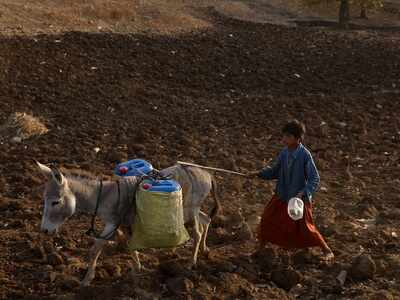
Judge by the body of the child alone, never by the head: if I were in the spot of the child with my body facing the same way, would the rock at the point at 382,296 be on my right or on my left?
on my left

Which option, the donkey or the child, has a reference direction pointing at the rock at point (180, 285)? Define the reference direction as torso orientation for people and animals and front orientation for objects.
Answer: the child

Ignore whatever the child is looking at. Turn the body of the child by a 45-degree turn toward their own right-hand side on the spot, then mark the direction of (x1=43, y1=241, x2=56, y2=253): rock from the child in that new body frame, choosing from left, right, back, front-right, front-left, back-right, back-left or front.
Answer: front

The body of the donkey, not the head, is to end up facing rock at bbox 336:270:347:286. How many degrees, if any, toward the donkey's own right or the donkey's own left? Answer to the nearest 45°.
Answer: approximately 180°

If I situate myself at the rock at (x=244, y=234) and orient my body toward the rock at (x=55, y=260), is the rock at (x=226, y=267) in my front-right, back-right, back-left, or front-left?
front-left

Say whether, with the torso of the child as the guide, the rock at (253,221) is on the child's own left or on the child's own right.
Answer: on the child's own right

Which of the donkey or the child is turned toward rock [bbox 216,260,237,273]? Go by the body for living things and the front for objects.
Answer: the child

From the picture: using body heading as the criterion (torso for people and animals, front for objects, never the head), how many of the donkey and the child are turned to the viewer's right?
0

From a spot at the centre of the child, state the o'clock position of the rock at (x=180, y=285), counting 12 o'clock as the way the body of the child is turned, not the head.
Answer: The rock is roughly at 12 o'clock from the child.

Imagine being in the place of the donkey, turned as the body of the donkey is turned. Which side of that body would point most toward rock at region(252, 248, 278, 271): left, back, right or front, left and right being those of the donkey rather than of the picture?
back

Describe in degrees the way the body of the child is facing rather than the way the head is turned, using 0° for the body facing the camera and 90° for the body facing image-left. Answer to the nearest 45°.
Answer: approximately 45°

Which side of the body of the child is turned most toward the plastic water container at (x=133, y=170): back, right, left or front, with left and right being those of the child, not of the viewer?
front

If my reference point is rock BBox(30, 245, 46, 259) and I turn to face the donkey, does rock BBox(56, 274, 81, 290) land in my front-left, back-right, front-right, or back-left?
front-right

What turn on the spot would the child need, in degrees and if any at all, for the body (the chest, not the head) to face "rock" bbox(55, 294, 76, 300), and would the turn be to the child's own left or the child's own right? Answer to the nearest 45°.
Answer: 0° — they already face it

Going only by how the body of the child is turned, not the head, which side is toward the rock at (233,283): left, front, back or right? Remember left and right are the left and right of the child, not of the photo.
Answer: front

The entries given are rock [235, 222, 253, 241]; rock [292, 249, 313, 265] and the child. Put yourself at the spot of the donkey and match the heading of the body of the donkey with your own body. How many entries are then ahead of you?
0

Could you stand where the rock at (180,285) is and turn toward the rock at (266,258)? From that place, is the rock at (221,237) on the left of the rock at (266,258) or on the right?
left

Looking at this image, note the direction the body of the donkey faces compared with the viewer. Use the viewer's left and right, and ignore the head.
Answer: facing to the left of the viewer
